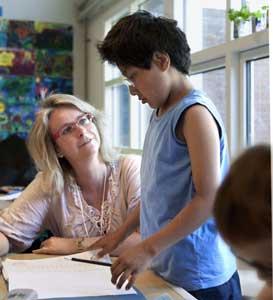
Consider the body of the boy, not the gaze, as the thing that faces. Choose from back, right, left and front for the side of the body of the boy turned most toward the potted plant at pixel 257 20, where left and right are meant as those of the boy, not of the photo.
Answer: right

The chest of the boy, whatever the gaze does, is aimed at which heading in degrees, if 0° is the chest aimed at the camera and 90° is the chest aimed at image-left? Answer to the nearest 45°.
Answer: approximately 90°

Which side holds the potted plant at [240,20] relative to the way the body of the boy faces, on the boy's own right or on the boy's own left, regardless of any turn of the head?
on the boy's own right

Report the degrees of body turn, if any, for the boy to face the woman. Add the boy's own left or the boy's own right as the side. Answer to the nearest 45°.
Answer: approximately 45° to the boy's own right

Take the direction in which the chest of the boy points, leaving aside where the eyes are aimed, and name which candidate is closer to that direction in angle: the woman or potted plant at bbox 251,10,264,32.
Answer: the woman

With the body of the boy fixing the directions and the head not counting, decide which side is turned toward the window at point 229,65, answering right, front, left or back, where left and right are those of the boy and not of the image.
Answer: right

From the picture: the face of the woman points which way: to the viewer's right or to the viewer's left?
to the viewer's right

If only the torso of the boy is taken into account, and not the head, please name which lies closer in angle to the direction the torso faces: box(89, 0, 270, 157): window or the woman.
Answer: the woman
